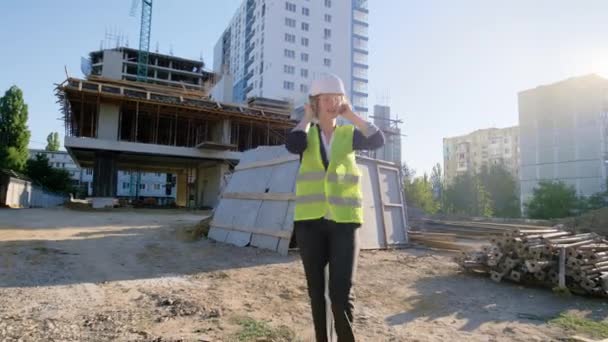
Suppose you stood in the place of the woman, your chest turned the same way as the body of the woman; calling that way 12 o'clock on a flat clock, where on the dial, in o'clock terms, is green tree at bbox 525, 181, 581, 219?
The green tree is roughly at 7 o'clock from the woman.

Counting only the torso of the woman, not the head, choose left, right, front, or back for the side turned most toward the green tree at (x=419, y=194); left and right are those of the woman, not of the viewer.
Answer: back

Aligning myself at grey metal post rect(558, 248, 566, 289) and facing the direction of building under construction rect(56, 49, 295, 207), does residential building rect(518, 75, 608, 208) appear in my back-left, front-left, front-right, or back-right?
front-right

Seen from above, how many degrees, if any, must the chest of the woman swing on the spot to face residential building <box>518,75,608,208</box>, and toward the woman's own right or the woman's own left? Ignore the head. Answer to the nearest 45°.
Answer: approximately 135° to the woman's own left

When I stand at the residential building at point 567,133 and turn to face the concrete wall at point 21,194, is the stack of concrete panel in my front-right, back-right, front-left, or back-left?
front-left

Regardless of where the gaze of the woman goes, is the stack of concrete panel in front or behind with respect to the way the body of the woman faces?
behind

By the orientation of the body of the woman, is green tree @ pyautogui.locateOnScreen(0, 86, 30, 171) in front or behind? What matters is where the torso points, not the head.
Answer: behind

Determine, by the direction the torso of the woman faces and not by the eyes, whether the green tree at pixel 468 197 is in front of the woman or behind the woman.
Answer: behind

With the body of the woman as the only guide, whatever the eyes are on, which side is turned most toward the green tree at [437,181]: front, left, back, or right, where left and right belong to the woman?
back

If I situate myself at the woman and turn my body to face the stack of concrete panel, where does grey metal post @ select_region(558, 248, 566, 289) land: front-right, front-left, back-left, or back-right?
front-right

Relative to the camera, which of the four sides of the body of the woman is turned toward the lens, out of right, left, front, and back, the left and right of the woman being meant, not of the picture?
front

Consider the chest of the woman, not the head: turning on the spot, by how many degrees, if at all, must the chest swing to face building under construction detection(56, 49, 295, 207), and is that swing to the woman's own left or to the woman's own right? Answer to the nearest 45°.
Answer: approximately 135° to the woman's own right

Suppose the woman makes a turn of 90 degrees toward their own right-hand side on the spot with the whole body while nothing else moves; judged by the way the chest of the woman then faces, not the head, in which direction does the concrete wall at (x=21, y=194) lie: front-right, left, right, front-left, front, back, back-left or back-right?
front-right
